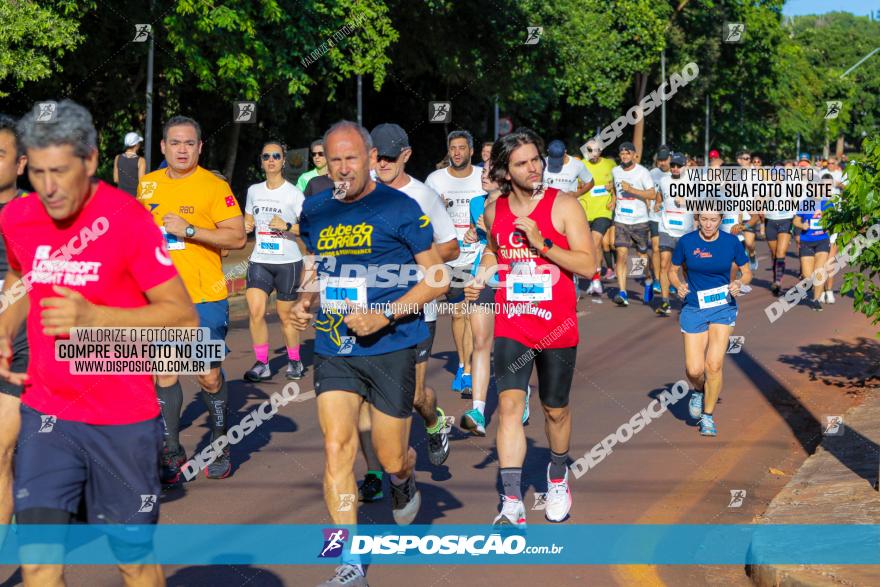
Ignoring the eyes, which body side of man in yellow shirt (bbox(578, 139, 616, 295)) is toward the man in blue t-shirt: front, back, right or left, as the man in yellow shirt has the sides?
front

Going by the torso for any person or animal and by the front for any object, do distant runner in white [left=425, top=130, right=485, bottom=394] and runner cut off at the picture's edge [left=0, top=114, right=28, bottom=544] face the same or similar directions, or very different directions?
same or similar directions

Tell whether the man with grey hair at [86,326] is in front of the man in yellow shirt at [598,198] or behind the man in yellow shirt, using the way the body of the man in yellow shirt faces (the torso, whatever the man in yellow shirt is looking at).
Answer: in front

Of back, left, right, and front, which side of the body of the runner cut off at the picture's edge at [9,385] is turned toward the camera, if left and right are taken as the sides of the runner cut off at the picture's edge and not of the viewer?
front

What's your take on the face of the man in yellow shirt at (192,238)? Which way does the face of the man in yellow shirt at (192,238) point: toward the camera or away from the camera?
toward the camera

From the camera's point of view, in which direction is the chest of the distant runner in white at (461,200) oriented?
toward the camera

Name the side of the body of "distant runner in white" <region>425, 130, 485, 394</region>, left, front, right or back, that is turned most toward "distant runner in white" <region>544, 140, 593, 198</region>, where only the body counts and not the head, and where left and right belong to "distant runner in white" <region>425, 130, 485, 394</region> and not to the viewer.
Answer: back

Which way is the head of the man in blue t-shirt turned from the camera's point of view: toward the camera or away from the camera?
toward the camera

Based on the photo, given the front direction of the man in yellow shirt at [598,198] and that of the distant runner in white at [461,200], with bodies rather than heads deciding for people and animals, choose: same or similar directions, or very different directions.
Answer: same or similar directions

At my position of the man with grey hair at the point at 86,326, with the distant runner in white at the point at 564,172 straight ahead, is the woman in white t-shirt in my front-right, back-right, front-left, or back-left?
front-left

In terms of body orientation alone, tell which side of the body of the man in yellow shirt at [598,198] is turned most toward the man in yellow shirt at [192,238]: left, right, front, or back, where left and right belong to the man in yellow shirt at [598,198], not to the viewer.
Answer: front

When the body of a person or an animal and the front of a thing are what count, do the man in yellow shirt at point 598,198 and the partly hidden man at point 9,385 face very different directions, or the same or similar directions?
same or similar directions

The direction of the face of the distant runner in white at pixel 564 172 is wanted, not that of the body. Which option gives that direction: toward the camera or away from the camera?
toward the camera

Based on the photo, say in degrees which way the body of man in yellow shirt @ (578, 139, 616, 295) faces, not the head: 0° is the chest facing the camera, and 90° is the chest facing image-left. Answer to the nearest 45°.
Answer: approximately 0°

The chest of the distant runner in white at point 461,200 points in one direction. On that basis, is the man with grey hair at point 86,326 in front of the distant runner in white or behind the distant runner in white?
in front
